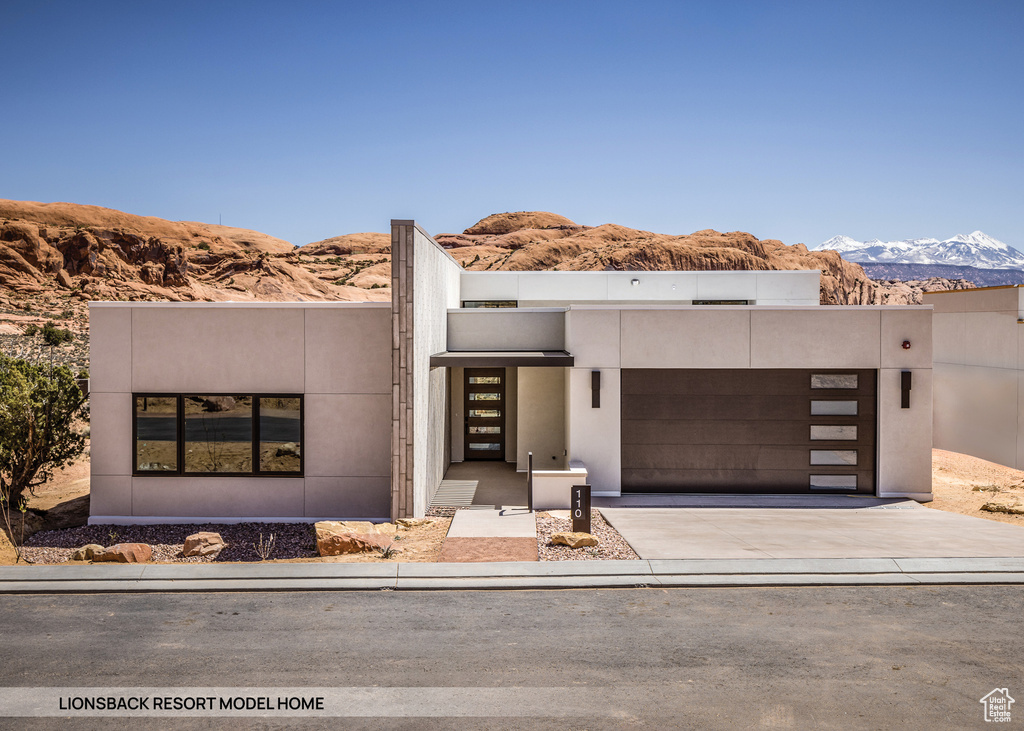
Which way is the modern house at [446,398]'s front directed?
toward the camera

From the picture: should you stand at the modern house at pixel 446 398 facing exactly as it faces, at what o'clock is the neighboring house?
The neighboring house is roughly at 8 o'clock from the modern house.

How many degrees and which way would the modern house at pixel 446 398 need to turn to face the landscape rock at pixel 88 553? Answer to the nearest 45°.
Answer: approximately 45° to its right

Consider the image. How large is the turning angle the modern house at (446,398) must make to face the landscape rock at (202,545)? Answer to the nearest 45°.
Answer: approximately 45° to its right

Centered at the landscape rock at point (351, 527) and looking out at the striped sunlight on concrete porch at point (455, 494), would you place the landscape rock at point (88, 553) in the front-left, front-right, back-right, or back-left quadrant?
back-left

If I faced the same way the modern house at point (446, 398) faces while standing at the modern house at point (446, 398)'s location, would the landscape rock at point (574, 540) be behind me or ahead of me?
ahead

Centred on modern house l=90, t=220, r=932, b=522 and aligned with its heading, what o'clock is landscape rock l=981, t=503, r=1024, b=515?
The landscape rock is roughly at 9 o'clock from the modern house.

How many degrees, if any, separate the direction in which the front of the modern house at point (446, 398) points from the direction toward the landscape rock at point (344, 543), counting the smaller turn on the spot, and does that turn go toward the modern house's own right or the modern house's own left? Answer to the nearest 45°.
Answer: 0° — it already faces it

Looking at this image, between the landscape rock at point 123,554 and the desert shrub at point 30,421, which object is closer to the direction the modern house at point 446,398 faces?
the landscape rock

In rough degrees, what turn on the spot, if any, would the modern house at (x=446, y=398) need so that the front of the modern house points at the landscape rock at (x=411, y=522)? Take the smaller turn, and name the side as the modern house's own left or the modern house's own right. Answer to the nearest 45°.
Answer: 0° — it already faces it

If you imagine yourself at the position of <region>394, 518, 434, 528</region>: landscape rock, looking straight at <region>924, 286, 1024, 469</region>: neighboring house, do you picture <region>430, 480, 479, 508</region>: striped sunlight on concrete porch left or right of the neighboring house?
left

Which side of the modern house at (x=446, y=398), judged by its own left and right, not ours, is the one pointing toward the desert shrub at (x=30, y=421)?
right

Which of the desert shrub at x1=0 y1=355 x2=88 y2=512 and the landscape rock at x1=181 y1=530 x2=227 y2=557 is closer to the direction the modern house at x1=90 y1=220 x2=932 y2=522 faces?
the landscape rock
